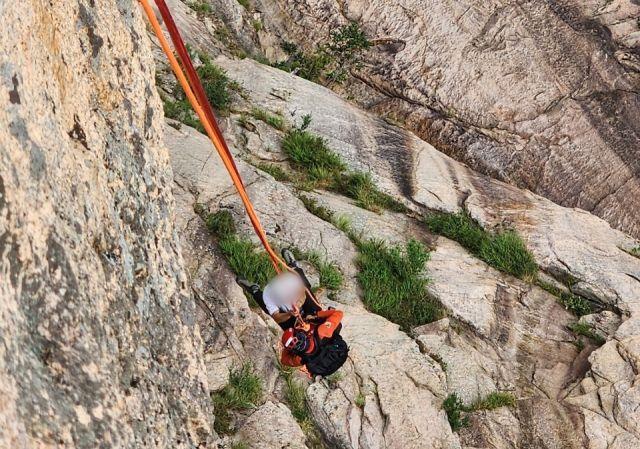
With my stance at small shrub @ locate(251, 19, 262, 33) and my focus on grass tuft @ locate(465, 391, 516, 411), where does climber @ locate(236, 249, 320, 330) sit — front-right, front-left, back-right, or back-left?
front-right

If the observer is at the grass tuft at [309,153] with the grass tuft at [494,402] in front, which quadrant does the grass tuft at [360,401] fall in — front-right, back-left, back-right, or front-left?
front-right

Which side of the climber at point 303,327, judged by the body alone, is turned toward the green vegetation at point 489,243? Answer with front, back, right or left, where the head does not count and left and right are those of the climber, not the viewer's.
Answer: right

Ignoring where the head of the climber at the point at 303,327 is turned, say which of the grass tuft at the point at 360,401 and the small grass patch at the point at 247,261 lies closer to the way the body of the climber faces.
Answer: the small grass patch

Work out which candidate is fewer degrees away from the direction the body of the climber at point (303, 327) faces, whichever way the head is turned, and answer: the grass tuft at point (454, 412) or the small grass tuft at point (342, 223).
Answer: the small grass tuft

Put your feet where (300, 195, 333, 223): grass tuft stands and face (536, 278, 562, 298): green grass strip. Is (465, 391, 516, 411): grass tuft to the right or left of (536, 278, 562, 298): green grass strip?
right

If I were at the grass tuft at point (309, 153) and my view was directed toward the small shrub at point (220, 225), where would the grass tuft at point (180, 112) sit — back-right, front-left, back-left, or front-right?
front-right

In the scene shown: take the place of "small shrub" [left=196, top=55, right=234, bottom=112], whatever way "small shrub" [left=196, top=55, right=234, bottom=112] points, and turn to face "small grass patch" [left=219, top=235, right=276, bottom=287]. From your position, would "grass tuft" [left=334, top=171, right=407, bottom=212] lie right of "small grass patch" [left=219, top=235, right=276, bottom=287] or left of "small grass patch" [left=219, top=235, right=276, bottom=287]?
left

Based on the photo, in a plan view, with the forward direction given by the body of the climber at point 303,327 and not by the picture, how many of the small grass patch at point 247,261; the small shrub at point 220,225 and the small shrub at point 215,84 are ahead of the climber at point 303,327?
3
